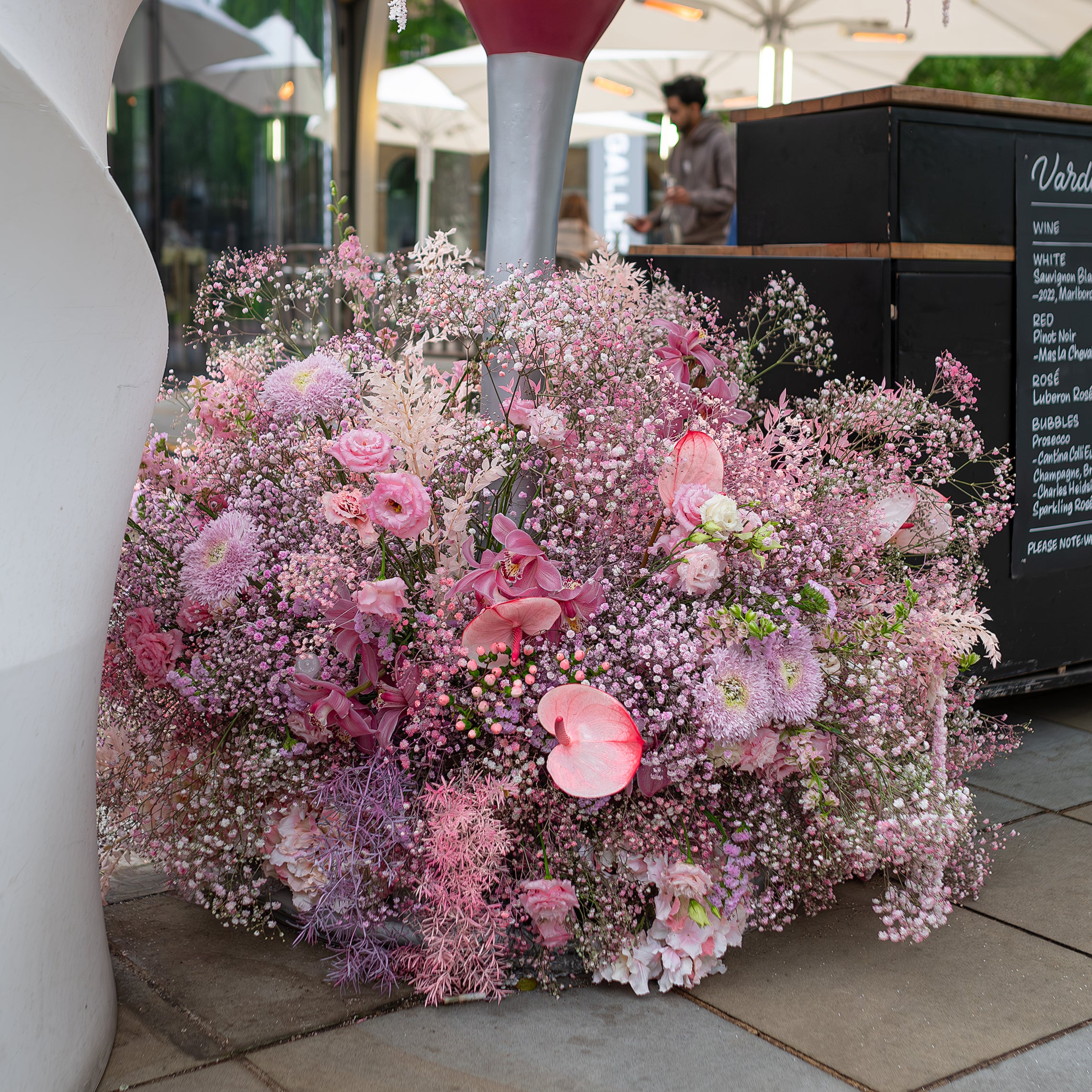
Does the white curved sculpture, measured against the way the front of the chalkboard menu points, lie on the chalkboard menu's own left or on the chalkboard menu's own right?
on the chalkboard menu's own right

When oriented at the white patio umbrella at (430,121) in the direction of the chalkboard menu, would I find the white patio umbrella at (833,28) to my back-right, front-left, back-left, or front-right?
front-left

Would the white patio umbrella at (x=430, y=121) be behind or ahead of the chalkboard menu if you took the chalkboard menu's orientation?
behind

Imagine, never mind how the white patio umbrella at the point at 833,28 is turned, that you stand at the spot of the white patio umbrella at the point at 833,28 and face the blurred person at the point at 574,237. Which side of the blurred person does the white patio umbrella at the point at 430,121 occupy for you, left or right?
right

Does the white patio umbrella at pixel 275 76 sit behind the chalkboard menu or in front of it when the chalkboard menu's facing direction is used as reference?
behind

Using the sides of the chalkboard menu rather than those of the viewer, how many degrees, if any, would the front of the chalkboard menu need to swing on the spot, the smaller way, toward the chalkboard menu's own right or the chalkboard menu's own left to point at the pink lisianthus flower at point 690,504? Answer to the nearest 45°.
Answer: approximately 45° to the chalkboard menu's own right

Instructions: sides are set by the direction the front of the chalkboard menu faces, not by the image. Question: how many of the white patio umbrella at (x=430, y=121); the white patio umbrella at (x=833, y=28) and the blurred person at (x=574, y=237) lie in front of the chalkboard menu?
0

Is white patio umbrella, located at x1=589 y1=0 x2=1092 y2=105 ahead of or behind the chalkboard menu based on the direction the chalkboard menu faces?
behind

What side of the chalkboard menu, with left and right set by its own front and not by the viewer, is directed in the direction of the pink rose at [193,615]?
right

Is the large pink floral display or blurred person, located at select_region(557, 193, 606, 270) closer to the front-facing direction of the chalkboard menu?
the large pink floral display

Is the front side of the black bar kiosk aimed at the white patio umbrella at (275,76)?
no

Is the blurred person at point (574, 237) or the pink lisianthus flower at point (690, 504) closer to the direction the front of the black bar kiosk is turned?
the pink lisianthus flower

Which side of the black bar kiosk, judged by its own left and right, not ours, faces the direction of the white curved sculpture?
right

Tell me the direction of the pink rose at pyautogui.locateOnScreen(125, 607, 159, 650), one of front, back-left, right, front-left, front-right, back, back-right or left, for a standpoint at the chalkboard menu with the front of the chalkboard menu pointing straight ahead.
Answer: right

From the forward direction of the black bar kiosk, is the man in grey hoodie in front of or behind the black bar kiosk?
behind

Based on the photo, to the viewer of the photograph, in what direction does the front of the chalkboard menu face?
facing the viewer and to the right of the viewer
